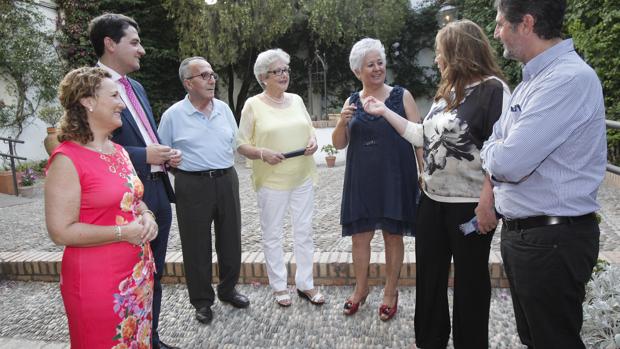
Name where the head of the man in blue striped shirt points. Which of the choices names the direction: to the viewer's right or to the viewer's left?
to the viewer's left

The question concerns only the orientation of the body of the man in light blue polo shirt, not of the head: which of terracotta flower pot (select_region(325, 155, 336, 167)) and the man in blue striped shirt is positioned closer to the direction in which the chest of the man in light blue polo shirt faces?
the man in blue striped shirt

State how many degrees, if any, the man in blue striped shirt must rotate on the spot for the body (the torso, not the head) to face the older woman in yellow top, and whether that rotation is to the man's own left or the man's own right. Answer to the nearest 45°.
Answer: approximately 45° to the man's own right

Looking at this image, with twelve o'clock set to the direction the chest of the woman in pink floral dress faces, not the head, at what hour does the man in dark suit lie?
The man in dark suit is roughly at 8 o'clock from the woman in pink floral dress.

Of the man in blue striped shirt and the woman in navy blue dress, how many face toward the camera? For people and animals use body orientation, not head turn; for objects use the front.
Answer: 1

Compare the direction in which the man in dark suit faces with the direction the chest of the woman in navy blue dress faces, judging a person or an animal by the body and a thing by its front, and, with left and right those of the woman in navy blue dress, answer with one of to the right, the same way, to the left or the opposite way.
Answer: to the left

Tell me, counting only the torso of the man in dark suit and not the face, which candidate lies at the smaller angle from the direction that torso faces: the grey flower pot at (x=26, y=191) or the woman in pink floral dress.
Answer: the woman in pink floral dress

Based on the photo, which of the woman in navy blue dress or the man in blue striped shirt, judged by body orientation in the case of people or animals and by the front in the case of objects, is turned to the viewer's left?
the man in blue striped shirt

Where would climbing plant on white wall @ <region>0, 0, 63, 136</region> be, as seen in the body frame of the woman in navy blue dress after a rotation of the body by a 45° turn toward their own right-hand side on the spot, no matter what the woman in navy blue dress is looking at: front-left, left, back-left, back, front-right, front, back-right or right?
right

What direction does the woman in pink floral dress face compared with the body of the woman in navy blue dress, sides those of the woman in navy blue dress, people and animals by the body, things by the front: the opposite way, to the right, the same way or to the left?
to the left

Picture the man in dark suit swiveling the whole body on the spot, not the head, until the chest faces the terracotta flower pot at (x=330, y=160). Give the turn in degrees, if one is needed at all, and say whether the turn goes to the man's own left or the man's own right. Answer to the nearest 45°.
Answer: approximately 90° to the man's own left

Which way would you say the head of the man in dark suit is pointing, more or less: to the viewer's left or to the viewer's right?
to the viewer's right

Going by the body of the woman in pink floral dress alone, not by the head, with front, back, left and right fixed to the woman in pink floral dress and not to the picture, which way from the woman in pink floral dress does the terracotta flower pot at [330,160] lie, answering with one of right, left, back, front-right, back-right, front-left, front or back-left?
left

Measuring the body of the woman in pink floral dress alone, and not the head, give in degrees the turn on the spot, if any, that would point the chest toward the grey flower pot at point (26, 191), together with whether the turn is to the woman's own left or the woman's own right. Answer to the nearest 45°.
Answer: approximately 135° to the woman's own left

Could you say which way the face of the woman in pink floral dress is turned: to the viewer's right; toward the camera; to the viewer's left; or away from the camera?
to the viewer's right
